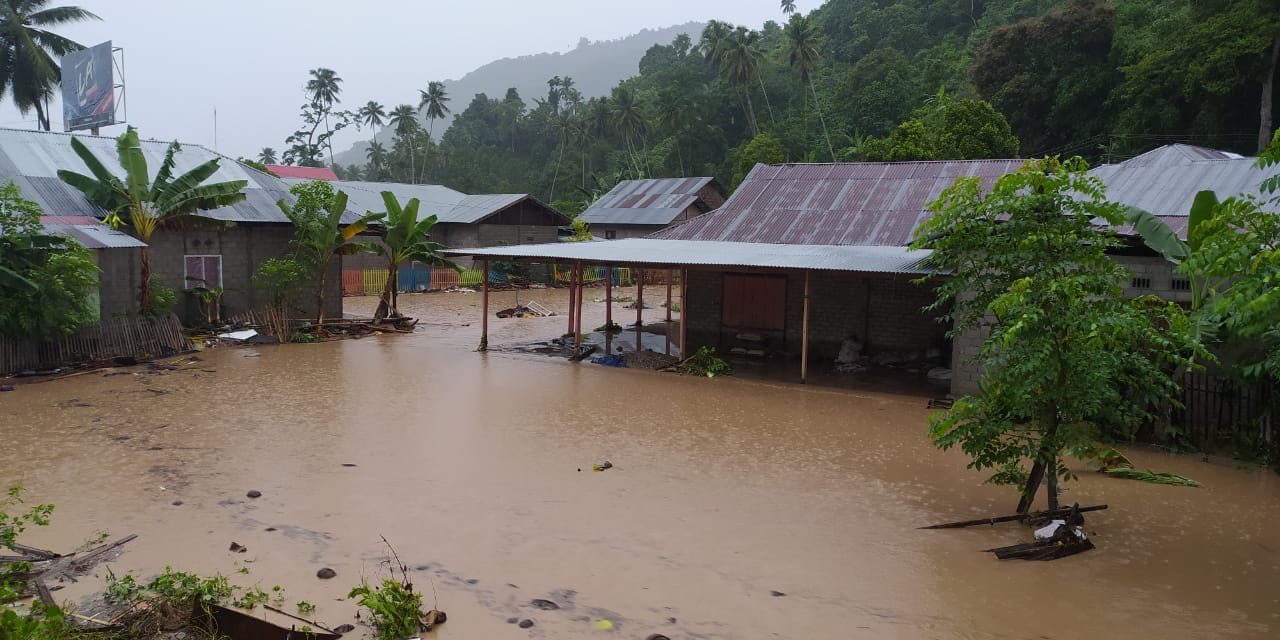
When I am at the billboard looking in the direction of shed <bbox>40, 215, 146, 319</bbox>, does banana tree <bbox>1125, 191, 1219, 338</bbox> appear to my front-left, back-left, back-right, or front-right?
front-left

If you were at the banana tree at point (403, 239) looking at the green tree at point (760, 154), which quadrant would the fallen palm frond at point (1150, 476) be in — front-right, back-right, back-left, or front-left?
back-right

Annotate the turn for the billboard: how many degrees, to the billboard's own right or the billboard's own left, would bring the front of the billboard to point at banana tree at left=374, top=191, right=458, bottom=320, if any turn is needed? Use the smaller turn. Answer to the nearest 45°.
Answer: approximately 45° to the billboard's own left

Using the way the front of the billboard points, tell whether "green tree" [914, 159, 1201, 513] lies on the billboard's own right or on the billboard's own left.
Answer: on the billboard's own left

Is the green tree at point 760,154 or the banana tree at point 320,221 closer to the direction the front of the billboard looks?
the banana tree

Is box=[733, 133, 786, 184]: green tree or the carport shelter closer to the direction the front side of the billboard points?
the carport shelter

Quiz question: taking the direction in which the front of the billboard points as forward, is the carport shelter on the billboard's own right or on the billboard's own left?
on the billboard's own left

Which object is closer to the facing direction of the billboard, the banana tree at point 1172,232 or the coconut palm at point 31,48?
the banana tree

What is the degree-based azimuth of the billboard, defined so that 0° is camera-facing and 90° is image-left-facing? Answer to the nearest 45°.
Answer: approximately 45°

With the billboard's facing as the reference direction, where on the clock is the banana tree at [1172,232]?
The banana tree is roughly at 10 o'clock from the billboard.

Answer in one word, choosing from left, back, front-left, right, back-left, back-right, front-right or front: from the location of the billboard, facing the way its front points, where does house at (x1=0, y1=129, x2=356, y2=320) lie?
front-left

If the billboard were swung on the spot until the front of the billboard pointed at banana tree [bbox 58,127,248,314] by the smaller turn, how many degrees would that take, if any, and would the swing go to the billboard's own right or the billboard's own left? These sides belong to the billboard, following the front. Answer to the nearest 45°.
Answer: approximately 45° to the billboard's own left

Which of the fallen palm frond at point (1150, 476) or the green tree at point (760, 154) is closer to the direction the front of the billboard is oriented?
the fallen palm frond

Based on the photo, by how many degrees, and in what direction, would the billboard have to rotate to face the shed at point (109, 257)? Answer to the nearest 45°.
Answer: approximately 45° to its left

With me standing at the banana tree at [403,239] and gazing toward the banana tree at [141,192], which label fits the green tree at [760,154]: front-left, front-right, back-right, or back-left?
back-right

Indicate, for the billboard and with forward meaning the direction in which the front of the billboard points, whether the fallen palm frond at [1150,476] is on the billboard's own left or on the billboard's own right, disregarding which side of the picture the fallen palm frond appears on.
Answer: on the billboard's own left
